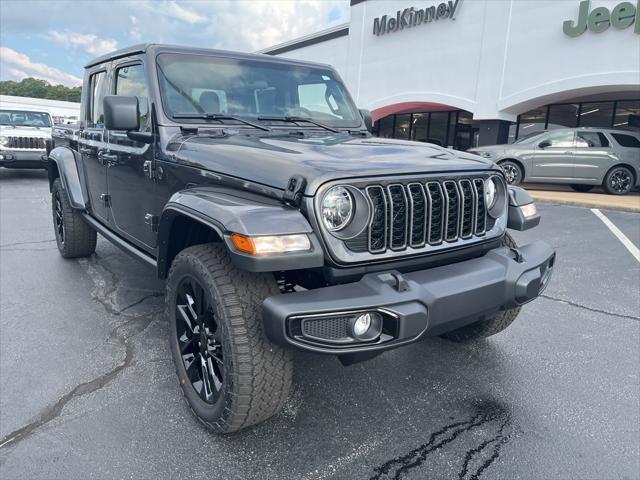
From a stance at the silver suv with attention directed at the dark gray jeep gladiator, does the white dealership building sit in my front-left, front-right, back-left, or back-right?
back-right

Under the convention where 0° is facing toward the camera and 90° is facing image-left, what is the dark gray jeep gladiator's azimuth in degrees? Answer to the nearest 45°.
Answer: approximately 315°

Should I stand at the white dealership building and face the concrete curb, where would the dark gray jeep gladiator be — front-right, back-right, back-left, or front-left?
front-right

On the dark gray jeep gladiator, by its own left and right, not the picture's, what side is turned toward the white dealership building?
left

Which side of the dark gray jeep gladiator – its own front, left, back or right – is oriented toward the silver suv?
left

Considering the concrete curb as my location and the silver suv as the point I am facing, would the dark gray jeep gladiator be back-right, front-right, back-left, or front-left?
back-left
